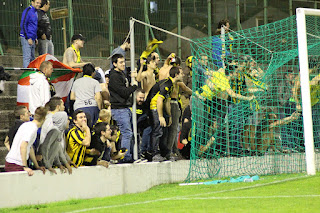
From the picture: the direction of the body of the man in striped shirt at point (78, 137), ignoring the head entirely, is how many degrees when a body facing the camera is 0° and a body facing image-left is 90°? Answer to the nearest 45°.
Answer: approximately 315°

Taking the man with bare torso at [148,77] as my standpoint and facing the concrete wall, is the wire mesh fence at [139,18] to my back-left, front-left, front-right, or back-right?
back-right

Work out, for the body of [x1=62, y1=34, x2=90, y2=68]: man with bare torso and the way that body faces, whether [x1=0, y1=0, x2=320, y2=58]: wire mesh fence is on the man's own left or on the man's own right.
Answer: on the man's own left

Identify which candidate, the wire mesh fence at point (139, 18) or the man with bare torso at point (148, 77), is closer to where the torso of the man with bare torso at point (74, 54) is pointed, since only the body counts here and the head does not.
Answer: the man with bare torso
